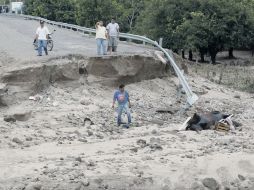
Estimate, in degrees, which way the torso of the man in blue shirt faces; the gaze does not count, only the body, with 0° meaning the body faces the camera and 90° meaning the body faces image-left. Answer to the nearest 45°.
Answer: approximately 0°

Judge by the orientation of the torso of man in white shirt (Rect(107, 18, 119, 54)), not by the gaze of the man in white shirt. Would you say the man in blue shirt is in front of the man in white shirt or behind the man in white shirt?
in front

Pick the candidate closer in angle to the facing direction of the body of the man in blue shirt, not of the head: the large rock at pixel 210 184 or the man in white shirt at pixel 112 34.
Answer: the large rock

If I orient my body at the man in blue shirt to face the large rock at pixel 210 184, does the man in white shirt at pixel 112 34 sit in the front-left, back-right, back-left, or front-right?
back-left

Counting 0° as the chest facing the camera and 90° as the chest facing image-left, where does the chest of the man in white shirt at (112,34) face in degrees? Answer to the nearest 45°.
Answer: approximately 0°

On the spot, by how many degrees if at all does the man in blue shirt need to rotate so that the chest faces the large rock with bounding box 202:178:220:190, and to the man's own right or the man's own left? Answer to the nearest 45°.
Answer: approximately 45° to the man's own left

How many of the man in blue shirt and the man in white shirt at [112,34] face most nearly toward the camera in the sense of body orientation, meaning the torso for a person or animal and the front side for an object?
2

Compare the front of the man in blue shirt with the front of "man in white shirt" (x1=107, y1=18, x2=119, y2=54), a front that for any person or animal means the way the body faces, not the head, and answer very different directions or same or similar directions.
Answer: same or similar directions

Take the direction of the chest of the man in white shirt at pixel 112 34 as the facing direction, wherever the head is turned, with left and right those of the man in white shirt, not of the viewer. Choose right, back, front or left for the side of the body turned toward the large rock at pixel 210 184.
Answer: front

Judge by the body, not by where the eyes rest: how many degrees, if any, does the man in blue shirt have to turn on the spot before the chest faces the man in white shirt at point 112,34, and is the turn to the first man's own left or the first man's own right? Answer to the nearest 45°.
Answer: approximately 180°
